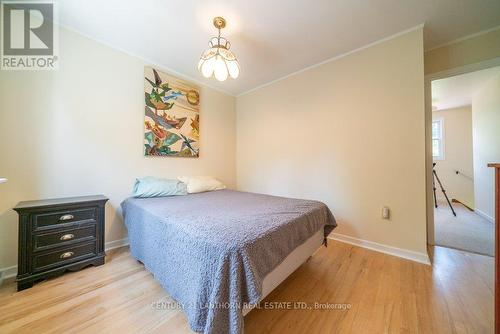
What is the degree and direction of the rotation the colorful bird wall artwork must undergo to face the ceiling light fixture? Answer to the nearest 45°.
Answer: approximately 45° to its right

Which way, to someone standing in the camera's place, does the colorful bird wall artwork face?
facing the viewer and to the right of the viewer

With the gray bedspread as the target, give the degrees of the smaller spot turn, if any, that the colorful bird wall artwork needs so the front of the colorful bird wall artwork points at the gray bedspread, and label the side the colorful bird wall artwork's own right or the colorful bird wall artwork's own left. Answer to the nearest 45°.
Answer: approximately 45° to the colorful bird wall artwork's own right
